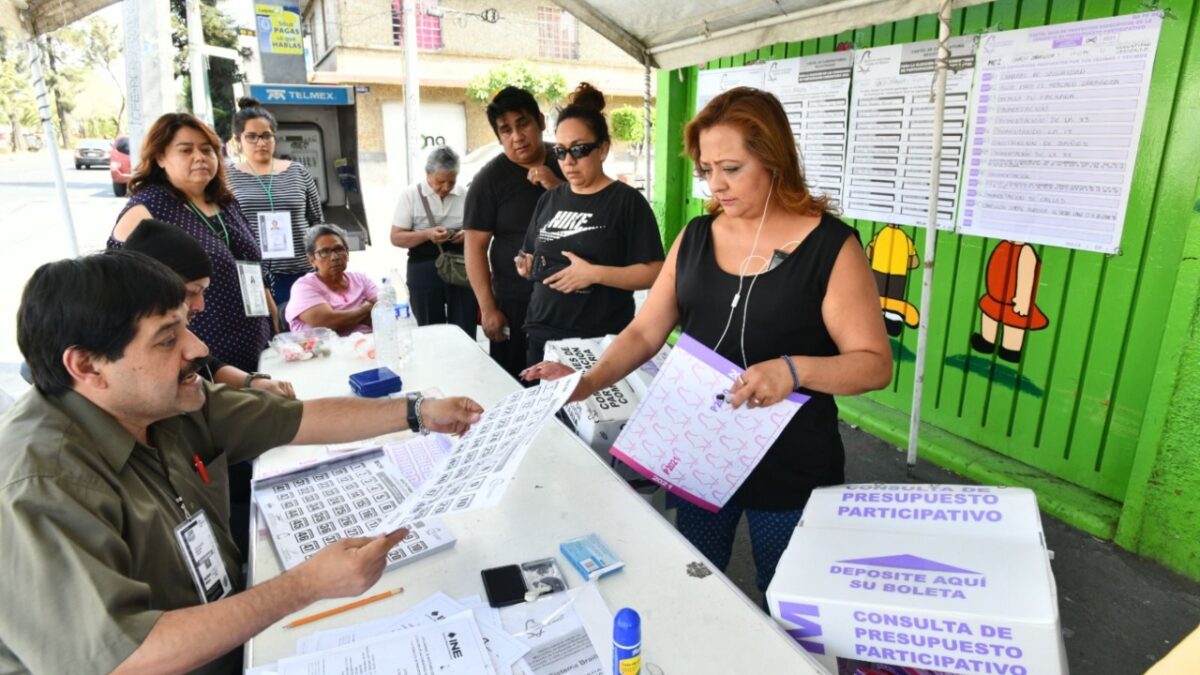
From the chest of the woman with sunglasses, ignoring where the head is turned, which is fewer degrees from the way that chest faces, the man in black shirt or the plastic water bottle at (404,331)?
the plastic water bottle

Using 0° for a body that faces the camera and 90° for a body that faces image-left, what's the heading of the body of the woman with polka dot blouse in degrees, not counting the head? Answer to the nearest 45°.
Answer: approximately 315°

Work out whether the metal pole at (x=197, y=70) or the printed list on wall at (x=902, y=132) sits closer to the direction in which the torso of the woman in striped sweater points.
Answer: the printed list on wall

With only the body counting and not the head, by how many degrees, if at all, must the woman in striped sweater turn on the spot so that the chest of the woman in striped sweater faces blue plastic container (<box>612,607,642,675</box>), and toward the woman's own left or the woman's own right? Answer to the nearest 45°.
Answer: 0° — they already face it

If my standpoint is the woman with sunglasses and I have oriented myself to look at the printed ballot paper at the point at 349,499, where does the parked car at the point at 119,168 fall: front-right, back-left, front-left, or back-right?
back-right

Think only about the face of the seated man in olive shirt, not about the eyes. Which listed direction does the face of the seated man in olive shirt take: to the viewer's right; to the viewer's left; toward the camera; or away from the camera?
to the viewer's right

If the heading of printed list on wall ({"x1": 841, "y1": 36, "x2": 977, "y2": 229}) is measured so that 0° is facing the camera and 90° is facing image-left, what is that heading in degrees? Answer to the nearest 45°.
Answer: approximately 45°

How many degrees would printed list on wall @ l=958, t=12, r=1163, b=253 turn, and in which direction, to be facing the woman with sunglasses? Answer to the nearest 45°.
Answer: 0° — it already faces them

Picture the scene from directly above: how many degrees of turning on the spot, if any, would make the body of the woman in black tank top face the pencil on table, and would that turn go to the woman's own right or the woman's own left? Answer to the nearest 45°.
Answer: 0° — they already face it

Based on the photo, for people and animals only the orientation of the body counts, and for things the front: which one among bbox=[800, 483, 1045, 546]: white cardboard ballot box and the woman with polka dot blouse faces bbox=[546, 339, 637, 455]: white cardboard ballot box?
the woman with polka dot blouse

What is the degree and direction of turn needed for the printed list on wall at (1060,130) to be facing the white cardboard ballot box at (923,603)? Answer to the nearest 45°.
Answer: approximately 45° to its left

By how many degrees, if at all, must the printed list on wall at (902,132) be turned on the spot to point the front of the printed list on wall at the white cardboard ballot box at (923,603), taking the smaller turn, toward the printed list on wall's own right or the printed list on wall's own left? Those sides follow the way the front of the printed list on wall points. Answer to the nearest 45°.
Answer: approximately 45° to the printed list on wall's own left

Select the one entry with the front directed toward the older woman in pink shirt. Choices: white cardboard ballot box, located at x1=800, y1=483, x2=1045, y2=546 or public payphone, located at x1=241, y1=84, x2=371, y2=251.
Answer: the public payphone
